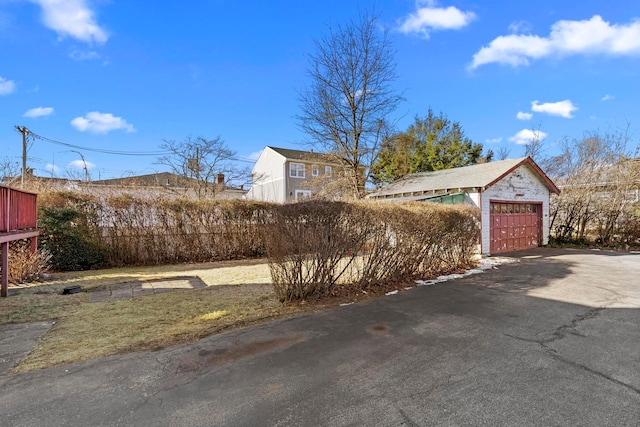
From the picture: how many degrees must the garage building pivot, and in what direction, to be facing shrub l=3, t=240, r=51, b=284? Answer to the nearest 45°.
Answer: approximately 90° to its right

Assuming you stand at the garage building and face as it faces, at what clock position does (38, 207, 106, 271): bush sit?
The bush is roughly at 3 o'clock from the garage building.

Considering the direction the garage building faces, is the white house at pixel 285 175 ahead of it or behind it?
behind

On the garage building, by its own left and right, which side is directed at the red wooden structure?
right

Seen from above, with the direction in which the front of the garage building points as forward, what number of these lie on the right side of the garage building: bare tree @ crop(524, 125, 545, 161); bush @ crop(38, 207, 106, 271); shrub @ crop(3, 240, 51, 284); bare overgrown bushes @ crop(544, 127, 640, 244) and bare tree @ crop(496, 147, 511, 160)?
2

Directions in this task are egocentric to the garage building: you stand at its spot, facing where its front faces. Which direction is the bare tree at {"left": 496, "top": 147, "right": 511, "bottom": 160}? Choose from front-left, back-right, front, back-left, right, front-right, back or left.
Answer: back-left

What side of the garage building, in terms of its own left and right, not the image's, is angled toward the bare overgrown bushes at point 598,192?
left

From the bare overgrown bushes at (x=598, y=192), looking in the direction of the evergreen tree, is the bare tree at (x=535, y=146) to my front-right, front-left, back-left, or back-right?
front-right

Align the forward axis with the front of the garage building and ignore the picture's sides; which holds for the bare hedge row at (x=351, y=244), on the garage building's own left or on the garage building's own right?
on the garage building's own right

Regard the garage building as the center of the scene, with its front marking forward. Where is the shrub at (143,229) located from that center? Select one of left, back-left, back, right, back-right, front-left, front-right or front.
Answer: right

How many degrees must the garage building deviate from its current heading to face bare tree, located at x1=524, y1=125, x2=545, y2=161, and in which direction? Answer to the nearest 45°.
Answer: approximately 135° to its left

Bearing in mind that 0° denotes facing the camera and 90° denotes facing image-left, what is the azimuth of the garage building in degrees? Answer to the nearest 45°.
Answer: approximately 315°
